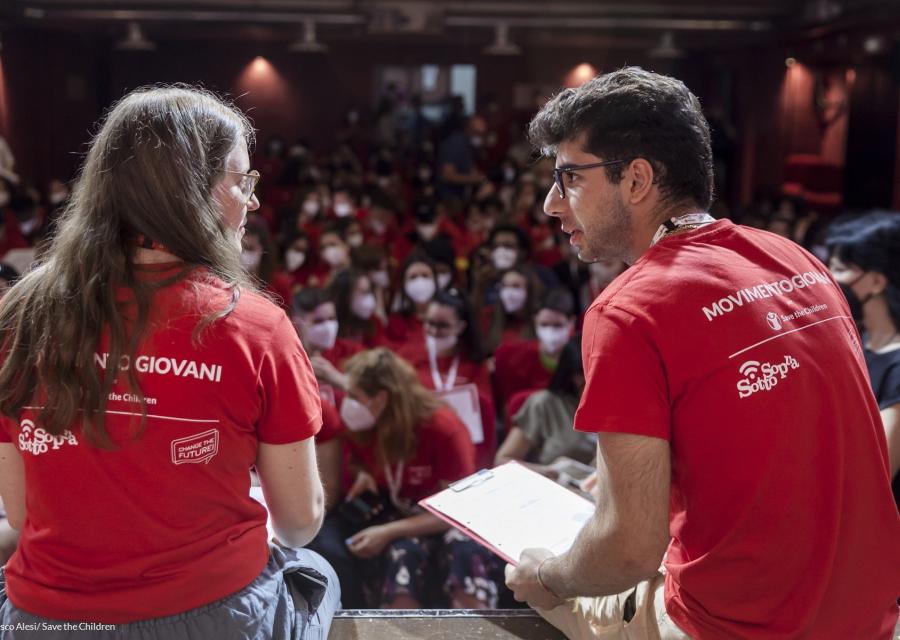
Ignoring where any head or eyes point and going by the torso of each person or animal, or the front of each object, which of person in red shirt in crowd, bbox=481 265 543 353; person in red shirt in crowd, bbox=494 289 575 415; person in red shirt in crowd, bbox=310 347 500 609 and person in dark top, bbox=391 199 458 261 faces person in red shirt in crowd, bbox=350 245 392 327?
person in dark top, bbox=391 199 458 261

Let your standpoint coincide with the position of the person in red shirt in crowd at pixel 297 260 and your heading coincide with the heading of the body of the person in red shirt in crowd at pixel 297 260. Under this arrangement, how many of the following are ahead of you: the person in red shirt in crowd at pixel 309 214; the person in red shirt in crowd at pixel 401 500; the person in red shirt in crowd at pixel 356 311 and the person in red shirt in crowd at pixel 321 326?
3

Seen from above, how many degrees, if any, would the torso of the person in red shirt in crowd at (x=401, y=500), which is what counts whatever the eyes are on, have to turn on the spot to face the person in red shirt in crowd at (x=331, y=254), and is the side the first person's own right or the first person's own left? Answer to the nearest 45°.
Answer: approximately 135° to the first person's own right

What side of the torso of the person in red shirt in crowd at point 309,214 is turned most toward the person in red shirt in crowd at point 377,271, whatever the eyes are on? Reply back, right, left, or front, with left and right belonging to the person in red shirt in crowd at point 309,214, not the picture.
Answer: front

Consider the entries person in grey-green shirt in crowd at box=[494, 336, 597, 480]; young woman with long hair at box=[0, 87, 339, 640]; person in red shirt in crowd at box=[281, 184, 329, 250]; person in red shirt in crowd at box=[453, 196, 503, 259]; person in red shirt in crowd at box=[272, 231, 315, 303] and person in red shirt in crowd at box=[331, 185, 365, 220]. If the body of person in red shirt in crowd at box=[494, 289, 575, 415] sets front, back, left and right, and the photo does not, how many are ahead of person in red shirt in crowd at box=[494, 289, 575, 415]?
2

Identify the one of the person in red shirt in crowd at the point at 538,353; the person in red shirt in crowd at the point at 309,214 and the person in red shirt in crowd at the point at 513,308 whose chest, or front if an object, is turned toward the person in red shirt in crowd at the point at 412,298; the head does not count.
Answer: the person in red shirt in crowd at the point at 309,214

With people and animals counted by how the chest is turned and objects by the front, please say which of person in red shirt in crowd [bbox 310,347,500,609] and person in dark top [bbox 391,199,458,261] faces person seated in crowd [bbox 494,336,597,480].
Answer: person in dark top [bbox 391,199,458,261]

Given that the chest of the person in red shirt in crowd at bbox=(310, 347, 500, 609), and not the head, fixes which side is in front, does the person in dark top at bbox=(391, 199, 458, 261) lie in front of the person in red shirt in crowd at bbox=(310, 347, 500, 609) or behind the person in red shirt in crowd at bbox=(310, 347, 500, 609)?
behind

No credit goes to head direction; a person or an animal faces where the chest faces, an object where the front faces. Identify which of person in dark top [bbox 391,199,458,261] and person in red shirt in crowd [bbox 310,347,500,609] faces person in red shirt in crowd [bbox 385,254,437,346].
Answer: person in dark top [bbox 391,199,458,261]

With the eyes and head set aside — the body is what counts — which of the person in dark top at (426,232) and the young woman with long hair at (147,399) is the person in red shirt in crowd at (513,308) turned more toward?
the young woman with long hair

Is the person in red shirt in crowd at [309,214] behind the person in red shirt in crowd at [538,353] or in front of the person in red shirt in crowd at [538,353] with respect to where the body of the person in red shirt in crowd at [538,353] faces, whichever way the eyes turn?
behind

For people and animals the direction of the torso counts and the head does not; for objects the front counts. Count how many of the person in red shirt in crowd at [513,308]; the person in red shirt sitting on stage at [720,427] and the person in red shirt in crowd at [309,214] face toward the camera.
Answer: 2

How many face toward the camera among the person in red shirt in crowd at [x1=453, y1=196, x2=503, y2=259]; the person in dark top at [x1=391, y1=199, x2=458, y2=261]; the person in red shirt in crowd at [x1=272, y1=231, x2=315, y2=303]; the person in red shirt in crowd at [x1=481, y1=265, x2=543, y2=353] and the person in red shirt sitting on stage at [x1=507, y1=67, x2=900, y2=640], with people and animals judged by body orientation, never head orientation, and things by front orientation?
4

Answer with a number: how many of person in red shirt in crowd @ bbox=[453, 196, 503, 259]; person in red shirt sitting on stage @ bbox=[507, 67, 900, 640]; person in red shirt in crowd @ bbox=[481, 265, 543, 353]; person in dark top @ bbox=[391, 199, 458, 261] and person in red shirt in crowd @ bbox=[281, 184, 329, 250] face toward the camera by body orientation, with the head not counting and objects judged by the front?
4

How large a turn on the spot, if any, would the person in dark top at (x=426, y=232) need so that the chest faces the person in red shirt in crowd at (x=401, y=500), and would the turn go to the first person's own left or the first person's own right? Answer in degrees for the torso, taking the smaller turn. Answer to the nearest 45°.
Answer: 0° — they already face them
